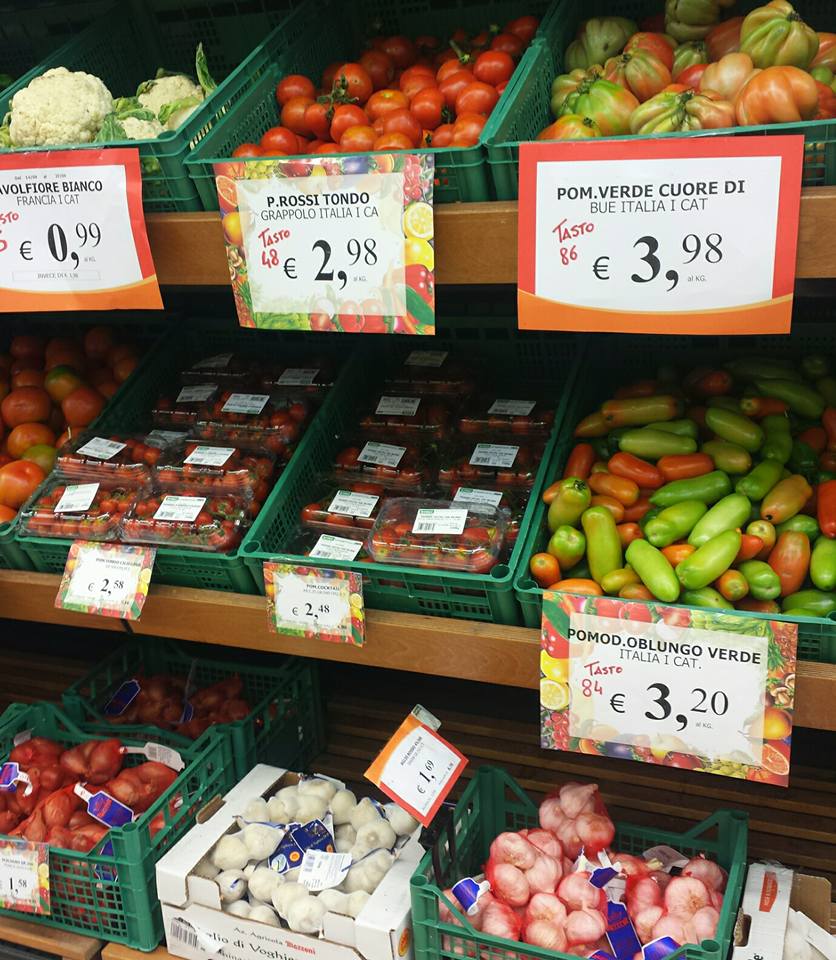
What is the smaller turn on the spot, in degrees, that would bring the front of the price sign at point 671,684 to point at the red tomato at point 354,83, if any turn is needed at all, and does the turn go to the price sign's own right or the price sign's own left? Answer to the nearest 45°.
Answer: approximately 135° to the price sign's own right

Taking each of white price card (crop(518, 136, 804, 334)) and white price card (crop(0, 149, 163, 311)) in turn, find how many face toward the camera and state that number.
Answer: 2

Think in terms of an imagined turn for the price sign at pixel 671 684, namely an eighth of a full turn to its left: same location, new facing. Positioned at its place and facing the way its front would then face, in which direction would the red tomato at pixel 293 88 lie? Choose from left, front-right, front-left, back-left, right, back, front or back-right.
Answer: back

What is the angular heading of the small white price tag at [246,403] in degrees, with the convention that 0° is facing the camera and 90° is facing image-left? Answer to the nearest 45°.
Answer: approximately 0°
